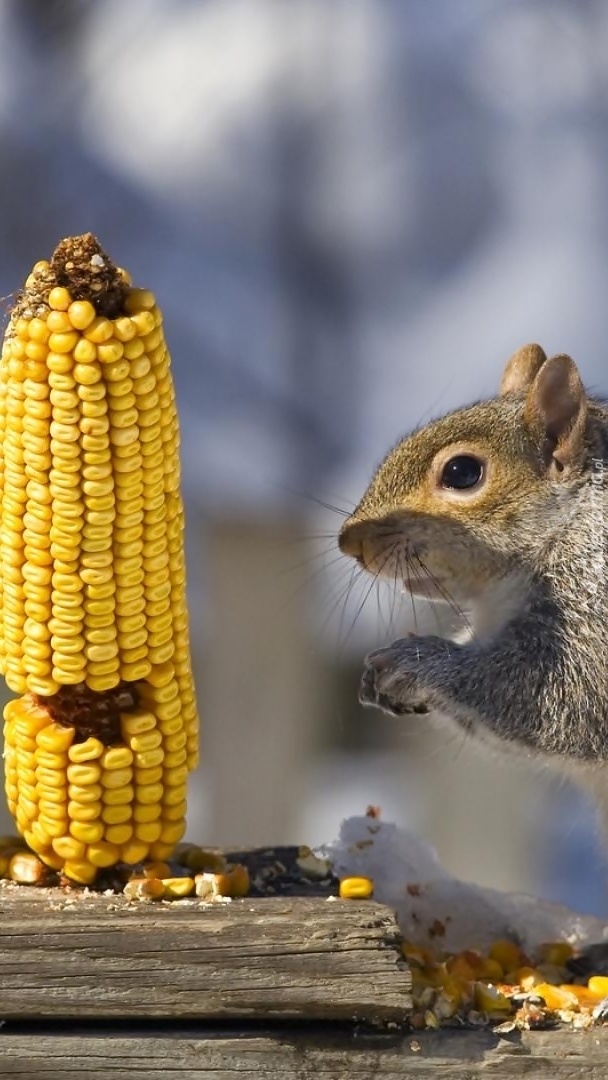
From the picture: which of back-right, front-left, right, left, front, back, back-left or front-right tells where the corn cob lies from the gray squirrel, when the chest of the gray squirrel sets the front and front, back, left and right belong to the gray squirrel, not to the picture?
front-left

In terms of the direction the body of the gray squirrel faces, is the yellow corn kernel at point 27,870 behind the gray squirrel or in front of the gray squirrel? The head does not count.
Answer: in front

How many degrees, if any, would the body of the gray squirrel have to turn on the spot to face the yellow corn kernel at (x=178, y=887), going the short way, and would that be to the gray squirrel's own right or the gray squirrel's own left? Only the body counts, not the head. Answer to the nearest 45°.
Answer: approximately 45° to the gray squirrel's own left

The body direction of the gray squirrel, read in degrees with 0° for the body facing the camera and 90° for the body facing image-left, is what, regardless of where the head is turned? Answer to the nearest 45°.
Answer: approximately 90°

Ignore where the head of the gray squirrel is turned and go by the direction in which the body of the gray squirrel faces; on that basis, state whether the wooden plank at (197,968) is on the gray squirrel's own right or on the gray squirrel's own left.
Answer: on the gray squirrel's own left

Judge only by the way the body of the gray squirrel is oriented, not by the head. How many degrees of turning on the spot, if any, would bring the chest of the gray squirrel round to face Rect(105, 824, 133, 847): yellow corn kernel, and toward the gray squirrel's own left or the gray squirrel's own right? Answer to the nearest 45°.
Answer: approximately 45° to the gray squirrel's own left

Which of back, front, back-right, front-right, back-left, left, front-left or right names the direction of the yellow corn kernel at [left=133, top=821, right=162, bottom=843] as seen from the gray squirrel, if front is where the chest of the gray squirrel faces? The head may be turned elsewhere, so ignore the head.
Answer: front-left
